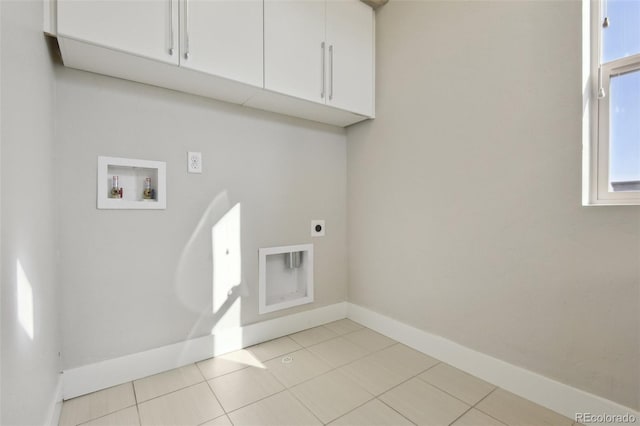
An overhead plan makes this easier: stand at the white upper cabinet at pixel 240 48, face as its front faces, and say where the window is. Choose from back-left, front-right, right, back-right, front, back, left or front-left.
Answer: front
